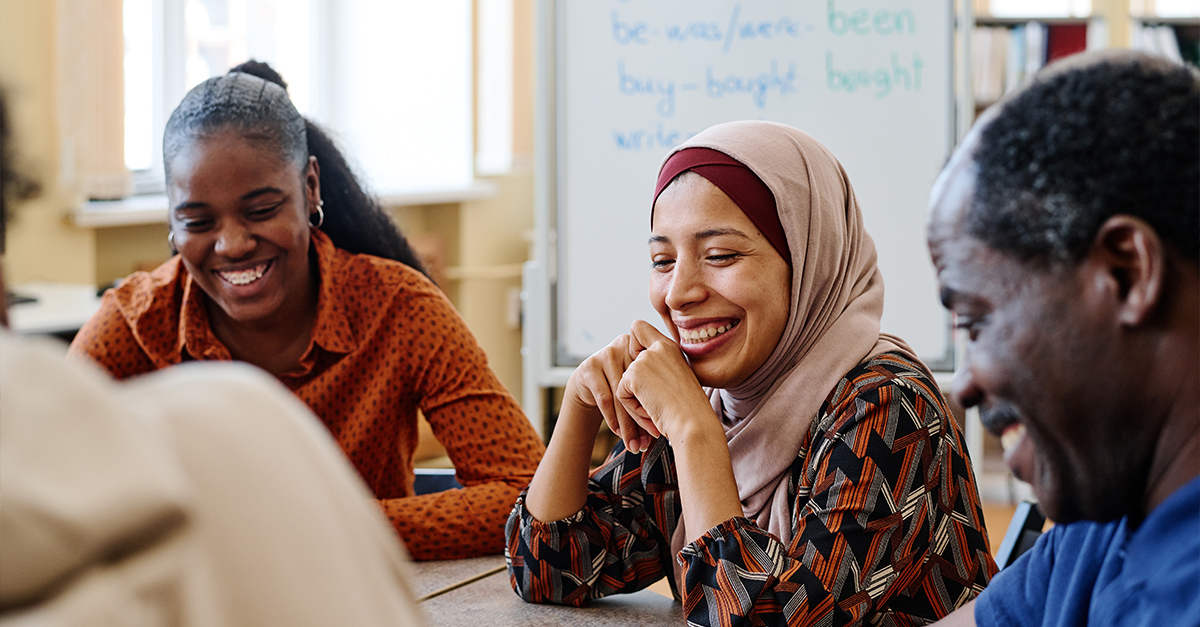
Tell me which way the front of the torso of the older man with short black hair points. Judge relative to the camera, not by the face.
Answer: to the viewer's left

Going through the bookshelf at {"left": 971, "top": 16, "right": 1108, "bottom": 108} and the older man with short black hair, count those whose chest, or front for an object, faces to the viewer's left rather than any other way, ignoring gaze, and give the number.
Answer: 1

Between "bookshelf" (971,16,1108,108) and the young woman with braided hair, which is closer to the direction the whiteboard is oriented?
the young woman with braided hair

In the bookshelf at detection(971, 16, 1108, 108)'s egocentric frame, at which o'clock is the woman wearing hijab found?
The woman wearing hijab is roughly at 12 o'clock from the bookshelf.

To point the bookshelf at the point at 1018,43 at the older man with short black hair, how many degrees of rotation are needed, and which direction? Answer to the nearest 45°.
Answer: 0° — it already faces them

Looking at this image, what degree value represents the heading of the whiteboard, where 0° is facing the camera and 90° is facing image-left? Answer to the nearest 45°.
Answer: approximately 0°

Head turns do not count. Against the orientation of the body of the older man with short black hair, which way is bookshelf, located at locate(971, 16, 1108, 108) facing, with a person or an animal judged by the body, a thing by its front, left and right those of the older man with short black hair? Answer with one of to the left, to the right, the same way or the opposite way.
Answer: to the left

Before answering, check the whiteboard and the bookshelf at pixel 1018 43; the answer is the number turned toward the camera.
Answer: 2
